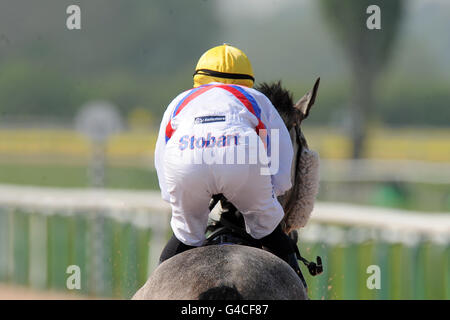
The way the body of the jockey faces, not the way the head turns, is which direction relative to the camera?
away from the camera

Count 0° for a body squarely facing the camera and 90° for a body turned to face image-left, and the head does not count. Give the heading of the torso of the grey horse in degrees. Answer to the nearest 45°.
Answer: approximately 180°

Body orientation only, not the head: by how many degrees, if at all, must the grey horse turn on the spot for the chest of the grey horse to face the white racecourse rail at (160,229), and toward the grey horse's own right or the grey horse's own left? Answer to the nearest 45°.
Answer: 0° — it already faces it
